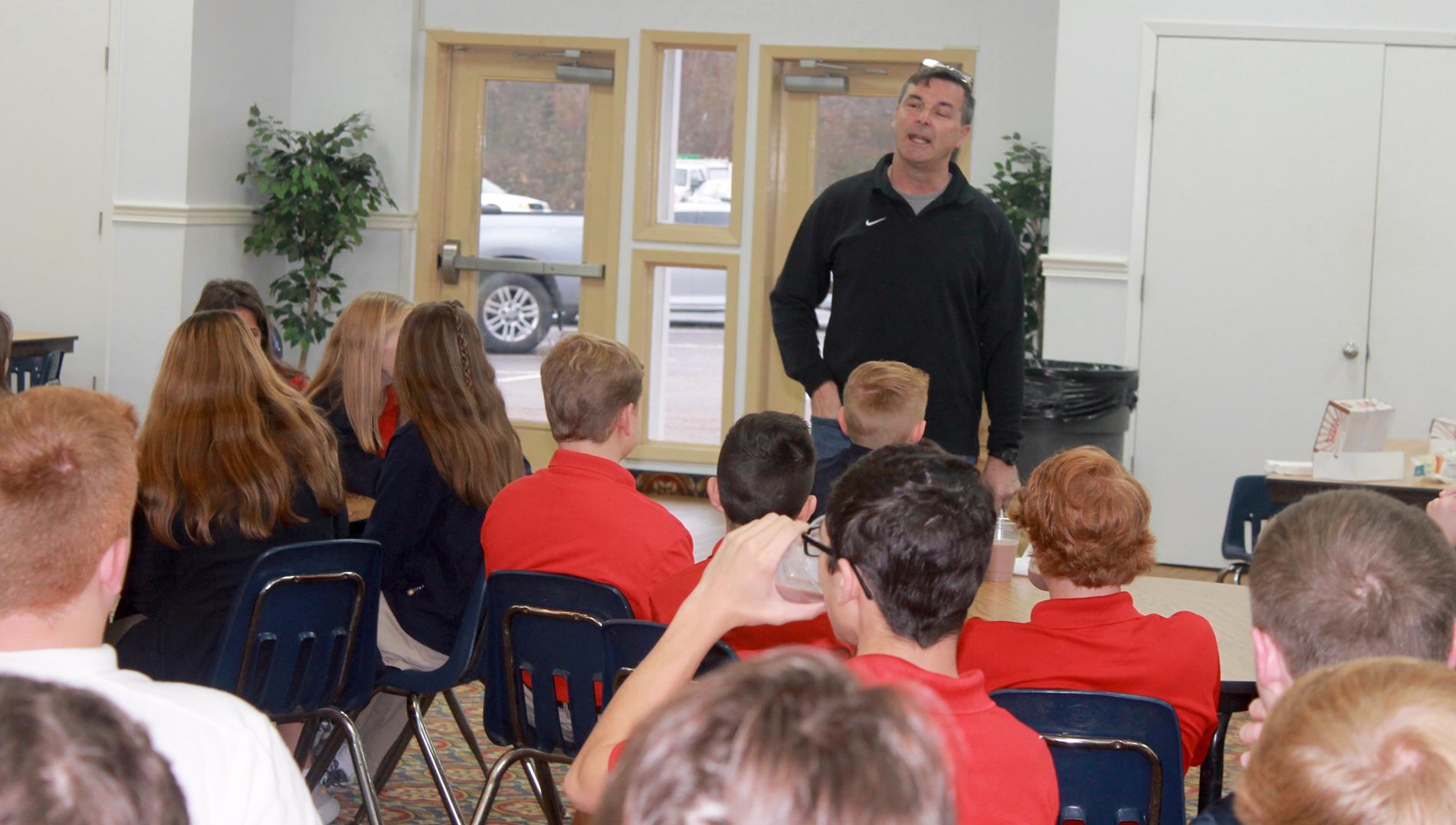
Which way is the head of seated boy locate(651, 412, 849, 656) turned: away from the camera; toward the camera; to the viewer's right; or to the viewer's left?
away from the camera

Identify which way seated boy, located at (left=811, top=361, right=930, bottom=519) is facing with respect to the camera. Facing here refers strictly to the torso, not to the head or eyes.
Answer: away from the camera

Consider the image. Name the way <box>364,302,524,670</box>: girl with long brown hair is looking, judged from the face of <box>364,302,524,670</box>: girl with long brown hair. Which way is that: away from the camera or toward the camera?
away from the camera

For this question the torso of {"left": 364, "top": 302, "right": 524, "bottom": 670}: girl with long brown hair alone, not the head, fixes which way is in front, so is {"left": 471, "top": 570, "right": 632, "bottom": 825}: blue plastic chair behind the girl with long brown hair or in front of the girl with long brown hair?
behind

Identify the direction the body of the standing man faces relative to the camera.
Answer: toward the camera

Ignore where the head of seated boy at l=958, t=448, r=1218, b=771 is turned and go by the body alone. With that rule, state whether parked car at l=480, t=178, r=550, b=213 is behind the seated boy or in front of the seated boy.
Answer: in front

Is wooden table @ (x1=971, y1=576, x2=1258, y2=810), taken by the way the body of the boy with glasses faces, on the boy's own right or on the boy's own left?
on the boy's own right

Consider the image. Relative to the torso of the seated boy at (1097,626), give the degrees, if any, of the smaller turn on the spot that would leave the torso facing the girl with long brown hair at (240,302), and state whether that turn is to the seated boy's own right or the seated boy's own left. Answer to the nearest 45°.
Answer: approximately 45° to the seated boy's own left

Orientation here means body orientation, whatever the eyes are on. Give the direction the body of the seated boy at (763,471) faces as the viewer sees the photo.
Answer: away from the camera

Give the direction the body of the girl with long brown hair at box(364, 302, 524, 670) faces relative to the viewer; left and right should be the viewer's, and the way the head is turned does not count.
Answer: facing away from the viewer and to the left of the viewer

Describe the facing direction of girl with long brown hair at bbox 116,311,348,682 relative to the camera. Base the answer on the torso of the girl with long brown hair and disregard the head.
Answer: away from the camera

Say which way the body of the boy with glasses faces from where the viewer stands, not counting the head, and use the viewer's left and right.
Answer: facing away from the viewer and to the left of the viewer

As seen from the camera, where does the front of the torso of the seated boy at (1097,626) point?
away from the camera
